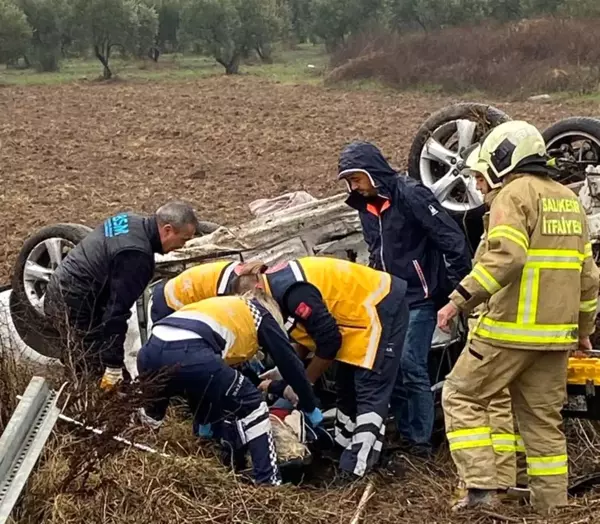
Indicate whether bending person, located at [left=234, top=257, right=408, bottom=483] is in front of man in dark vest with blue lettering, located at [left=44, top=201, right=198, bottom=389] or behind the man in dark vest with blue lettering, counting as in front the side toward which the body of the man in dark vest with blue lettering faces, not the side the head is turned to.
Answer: in front

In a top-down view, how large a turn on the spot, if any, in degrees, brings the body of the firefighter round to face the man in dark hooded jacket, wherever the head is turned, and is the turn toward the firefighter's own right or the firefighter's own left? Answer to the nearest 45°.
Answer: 0° — they already face them

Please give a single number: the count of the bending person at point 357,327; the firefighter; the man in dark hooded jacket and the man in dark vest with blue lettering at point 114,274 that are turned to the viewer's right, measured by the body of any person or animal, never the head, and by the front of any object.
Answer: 1

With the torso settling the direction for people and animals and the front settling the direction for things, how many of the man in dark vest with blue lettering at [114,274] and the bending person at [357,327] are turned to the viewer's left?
1

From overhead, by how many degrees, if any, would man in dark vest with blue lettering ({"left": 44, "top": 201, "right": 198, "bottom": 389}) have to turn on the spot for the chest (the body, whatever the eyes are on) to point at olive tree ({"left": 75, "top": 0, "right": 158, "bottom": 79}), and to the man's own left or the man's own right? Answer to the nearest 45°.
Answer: approximately 90° to the man's own left

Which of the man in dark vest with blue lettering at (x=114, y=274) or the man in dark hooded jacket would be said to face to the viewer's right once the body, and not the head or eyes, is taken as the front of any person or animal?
the man in dark vest with blue lettering

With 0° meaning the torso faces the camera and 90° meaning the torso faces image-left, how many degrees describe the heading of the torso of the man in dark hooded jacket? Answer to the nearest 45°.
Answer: approximately 45°

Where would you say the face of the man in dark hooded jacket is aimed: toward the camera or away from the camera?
toward the camera

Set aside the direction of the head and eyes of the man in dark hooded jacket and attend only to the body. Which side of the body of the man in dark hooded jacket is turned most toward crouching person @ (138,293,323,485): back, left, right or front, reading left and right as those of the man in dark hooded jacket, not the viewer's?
front

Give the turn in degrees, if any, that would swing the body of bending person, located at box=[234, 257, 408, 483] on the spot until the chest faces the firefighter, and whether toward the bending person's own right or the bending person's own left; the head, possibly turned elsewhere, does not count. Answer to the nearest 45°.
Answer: approximately 135° to the bending person's own left

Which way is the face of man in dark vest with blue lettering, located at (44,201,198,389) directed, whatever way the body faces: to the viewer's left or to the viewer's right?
to the viewer's right

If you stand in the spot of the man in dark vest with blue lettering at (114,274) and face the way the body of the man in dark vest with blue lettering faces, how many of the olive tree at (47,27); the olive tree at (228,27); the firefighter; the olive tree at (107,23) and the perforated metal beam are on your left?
3

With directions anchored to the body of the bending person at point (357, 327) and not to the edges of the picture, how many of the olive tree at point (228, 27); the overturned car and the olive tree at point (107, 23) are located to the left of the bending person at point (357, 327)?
0

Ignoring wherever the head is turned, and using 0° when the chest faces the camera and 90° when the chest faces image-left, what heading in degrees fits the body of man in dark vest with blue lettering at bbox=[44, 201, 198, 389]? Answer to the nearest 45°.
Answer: approximately 270°

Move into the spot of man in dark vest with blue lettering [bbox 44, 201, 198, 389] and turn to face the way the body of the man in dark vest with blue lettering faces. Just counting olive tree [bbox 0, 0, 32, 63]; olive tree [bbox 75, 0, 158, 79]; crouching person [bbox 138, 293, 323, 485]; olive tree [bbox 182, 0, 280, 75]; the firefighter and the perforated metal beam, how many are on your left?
3

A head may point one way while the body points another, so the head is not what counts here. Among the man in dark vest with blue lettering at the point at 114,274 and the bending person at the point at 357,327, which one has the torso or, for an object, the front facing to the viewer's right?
the man in dark vest with blue lettering

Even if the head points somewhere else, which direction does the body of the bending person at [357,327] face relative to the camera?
to the viewer's left
